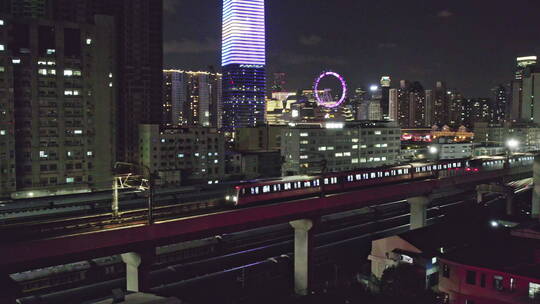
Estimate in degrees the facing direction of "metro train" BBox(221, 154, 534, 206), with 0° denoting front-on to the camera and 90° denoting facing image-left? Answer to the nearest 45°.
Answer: approximately 45°

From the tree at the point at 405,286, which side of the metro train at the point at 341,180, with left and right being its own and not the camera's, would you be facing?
left

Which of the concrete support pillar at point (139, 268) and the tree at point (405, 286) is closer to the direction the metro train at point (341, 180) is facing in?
the concrete support pillar

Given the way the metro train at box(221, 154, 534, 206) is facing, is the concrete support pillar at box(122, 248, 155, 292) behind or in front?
in front

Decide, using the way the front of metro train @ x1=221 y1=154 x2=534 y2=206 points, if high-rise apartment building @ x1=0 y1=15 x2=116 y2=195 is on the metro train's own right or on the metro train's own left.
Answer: on the metro train's own right

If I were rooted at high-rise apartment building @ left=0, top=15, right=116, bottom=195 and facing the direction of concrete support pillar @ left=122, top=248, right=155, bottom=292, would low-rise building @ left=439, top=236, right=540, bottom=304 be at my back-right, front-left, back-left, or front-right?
front-left
